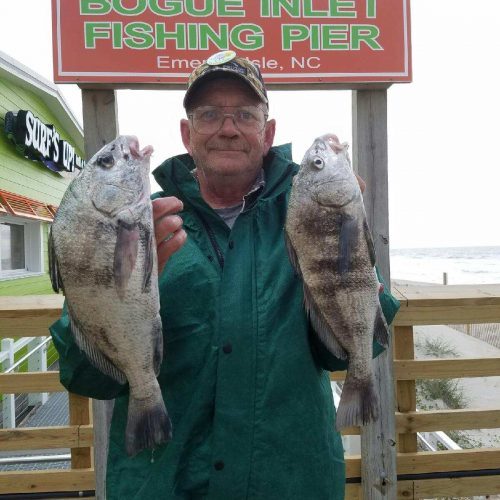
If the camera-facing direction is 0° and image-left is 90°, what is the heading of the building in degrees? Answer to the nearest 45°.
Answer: approximately 315°

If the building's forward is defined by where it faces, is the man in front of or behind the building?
in front

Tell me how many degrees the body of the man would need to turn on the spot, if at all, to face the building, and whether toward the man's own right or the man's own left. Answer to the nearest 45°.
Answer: approximately 135° to the man's own right

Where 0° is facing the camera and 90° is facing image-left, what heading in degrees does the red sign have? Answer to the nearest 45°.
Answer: approximately 0°

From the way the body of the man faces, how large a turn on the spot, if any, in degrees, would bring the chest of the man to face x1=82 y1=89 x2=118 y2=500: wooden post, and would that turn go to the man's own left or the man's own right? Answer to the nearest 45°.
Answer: approximately 135° to the man's own right

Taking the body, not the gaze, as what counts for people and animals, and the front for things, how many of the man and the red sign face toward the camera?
2

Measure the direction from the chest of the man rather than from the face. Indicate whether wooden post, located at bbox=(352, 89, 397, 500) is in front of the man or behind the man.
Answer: behind

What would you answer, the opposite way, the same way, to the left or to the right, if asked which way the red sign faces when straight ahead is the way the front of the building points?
to the right
